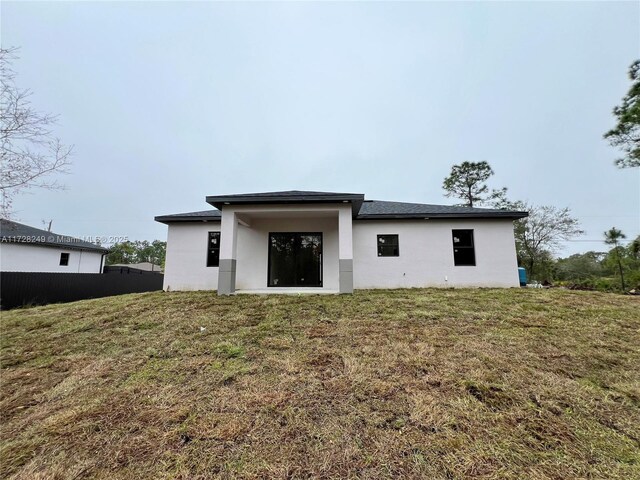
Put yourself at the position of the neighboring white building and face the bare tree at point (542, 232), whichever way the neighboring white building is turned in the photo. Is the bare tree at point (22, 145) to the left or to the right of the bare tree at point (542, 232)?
right

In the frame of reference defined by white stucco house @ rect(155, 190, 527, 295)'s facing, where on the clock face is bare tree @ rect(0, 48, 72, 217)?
The bare tree is roughly at 8 o'clock from the white stucco house.

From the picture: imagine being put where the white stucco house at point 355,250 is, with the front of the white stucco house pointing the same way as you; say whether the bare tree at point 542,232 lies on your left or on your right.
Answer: on your right

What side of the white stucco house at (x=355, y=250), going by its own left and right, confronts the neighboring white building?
left

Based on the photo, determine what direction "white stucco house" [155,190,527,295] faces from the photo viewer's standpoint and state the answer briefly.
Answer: facing away from the viewer

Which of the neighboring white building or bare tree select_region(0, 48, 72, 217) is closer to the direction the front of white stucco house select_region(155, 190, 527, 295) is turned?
the neighboring white building

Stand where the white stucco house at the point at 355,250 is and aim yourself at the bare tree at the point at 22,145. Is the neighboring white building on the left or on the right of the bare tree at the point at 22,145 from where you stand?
right
